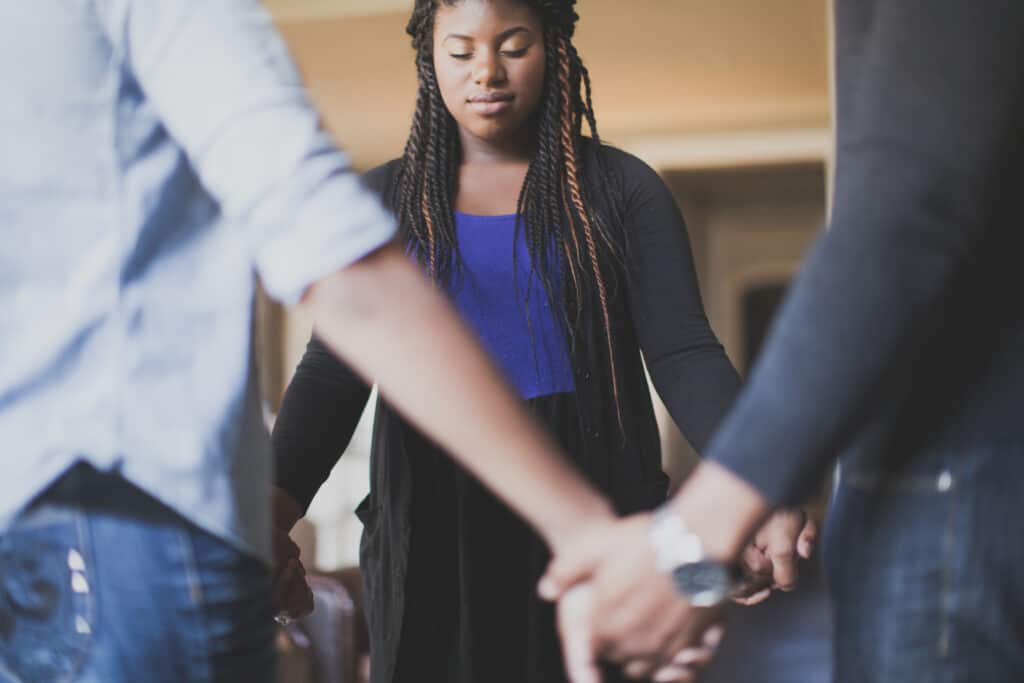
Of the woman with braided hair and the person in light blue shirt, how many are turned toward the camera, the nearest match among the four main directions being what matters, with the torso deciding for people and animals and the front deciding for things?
1

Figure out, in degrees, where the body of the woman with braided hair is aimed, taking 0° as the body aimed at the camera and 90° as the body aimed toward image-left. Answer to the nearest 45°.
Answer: approximately 0°

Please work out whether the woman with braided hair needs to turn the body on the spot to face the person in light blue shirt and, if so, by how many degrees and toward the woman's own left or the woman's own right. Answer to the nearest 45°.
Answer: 0° — they already face them

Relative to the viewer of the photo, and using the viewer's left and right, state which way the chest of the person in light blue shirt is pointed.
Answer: facing away from the viewer and to the right of the viewer

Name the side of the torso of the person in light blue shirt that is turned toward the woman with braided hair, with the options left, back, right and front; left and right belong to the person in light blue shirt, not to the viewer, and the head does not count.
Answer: front
